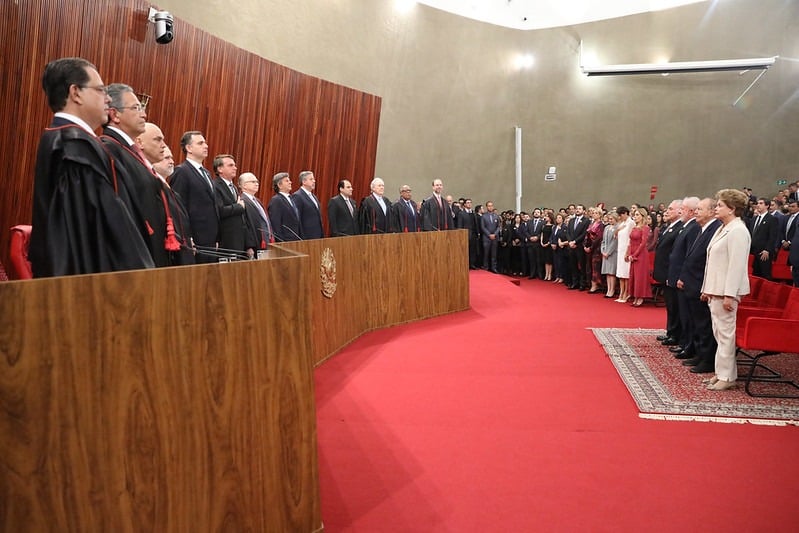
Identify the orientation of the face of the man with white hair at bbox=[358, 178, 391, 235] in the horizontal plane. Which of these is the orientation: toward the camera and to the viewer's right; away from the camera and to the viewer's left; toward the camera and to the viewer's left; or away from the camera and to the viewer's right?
toward the camera and to the viewer's right

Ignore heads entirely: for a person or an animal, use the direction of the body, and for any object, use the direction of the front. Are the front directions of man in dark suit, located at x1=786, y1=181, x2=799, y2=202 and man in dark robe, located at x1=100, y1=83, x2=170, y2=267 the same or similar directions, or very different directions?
very different directions

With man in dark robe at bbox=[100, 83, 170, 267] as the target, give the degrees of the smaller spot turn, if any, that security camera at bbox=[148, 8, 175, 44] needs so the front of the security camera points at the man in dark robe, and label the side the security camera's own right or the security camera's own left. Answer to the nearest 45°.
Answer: approximately 45° to the security camera's own right

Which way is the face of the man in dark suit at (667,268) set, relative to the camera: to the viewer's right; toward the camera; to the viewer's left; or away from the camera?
to the viewer's left

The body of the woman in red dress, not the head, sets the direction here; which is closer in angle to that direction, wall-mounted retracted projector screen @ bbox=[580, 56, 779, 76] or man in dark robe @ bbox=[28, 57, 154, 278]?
the man in dark robe

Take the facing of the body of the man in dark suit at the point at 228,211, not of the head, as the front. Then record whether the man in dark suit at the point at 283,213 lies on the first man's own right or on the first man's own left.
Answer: on the first man's own left

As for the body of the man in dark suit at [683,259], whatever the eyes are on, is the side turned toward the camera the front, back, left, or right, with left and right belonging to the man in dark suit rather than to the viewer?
left

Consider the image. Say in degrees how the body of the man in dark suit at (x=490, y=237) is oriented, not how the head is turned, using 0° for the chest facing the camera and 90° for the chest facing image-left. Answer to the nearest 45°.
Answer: approximately 0°

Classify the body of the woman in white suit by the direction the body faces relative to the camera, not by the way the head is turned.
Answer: to the viewer's left

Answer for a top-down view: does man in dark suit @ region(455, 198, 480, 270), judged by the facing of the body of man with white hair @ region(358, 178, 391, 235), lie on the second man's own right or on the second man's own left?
on the second man's own left

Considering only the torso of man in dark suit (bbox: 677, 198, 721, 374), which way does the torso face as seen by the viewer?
to the viewer's left

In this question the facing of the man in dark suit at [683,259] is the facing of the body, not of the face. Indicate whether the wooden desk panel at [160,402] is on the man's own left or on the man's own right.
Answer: on the man's own left

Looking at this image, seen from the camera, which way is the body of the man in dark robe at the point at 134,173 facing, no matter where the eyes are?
to the viewer's right

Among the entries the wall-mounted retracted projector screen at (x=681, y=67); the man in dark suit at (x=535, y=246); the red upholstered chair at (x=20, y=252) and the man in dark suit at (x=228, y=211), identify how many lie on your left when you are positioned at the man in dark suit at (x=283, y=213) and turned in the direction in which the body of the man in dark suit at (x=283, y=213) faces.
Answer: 2

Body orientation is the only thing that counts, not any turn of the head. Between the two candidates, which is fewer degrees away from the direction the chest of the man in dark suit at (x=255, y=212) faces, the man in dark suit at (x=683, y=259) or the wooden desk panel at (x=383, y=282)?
the man in dark suit

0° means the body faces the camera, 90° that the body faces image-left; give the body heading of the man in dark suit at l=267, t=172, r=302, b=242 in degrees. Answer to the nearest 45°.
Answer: approximately 315°
